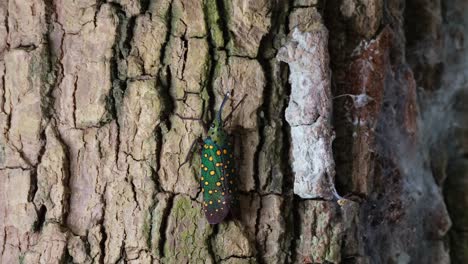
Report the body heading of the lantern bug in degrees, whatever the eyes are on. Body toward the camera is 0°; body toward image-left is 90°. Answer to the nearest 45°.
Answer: approximately 180°
